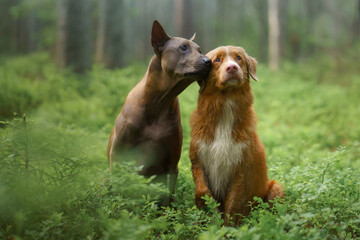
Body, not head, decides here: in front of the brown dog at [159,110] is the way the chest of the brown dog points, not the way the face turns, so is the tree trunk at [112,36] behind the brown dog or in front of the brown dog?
behind

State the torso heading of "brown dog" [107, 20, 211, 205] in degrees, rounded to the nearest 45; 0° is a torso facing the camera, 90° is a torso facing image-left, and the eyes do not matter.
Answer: approximately 315°

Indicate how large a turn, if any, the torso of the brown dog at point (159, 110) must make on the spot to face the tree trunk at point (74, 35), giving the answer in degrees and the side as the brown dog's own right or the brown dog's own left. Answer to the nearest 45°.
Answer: approximately 135° to the brown dog's own left
